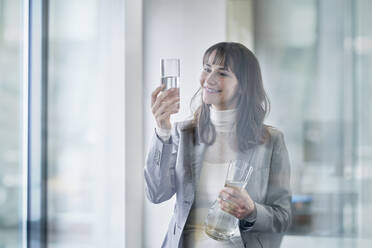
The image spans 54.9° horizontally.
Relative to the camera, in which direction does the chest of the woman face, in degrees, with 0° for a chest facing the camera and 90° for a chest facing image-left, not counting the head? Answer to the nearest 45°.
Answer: approximately 45°

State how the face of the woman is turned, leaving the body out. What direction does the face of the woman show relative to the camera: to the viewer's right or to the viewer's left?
to the viewer's left
